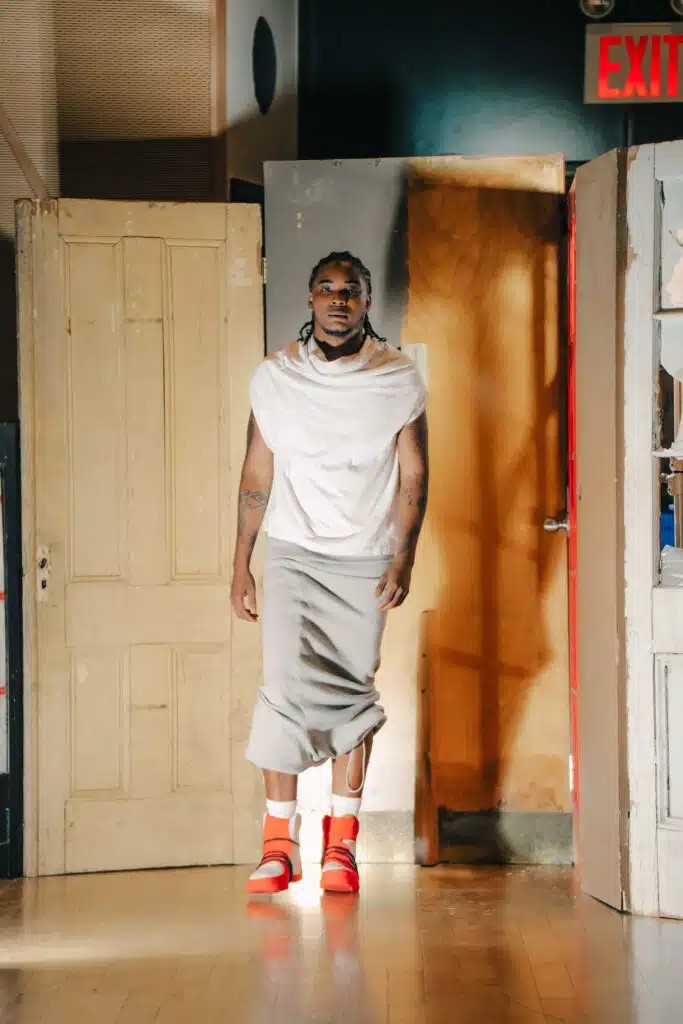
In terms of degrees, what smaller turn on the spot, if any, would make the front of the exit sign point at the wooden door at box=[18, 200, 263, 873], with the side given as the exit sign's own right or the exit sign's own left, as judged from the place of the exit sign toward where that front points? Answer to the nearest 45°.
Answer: approximately 45° to the exit sign's own right

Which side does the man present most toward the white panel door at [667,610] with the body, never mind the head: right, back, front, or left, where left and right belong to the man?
left

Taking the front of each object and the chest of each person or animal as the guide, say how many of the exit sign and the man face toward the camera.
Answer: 2

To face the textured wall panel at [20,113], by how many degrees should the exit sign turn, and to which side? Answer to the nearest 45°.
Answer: approximately 90° to its right

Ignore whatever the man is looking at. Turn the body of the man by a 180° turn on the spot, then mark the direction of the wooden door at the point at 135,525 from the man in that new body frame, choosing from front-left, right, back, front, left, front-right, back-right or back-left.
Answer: left

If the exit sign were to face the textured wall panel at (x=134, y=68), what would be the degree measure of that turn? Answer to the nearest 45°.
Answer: approximately 90° to its right

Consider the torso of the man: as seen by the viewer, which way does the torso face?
toward the camera

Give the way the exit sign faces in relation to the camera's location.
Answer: facing the viewer
